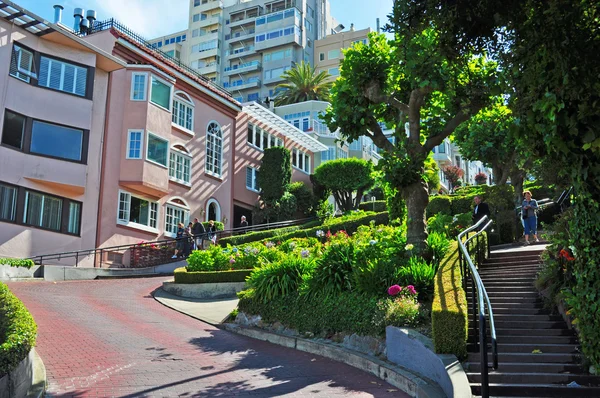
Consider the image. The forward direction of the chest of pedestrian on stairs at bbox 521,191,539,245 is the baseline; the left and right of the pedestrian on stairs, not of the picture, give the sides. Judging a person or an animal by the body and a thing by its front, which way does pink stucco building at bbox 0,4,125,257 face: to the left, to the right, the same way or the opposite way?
to the left

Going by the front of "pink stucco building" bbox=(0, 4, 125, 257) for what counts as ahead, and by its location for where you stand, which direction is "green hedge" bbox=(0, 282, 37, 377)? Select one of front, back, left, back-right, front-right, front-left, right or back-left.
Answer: front-right

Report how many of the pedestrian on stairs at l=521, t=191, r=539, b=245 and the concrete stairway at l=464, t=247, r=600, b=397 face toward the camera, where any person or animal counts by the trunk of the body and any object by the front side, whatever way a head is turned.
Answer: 2

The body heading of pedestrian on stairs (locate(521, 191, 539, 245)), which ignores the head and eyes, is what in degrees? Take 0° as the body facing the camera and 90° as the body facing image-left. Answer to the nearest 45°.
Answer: approximately 0°

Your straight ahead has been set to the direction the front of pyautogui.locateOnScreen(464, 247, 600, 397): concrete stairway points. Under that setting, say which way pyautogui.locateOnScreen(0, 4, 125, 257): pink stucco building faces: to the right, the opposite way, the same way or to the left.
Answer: to the left

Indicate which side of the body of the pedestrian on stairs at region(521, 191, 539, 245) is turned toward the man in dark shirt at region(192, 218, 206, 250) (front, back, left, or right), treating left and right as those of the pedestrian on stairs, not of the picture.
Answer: right

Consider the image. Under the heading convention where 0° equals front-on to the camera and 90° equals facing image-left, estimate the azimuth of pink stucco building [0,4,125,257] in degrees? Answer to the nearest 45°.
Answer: approximately 315°

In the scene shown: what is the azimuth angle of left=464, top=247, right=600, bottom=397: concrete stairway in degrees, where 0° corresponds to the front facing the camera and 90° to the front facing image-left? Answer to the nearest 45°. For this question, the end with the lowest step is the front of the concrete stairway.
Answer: approximately 0°
